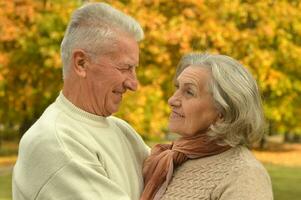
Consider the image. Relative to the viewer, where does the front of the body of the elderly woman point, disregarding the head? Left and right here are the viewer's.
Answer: facing the viewer and to the left of the viewer

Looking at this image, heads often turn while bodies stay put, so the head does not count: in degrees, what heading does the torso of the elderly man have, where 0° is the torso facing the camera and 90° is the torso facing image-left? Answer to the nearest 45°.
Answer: approximately 315°

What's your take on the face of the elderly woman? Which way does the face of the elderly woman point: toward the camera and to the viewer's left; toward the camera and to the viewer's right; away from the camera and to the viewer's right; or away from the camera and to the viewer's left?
toward the camera and to the viewer's left

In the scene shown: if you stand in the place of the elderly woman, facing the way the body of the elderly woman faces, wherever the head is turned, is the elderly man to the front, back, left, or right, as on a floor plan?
front

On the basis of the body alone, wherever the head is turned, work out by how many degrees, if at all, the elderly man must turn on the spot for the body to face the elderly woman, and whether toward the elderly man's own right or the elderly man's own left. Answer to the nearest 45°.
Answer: approximately 45° to the elderly man's own left

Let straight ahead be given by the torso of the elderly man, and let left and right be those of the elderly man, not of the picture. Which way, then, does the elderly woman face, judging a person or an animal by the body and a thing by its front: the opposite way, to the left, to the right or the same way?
to the right

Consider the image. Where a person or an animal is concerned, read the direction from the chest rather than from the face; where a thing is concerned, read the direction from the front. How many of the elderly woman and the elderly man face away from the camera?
0

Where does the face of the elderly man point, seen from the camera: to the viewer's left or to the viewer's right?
to the viewer's right
